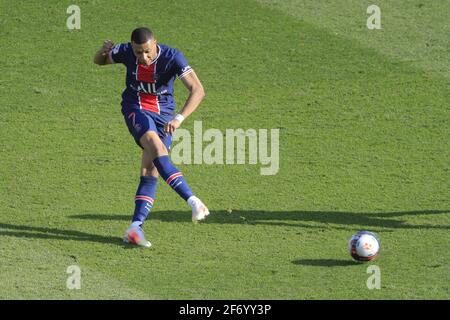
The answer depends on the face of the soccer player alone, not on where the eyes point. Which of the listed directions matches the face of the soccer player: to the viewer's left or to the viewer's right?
to the viewer's right

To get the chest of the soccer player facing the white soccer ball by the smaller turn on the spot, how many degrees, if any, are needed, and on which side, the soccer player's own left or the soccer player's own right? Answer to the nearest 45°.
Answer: approximately 90° to the soccer player's own left
